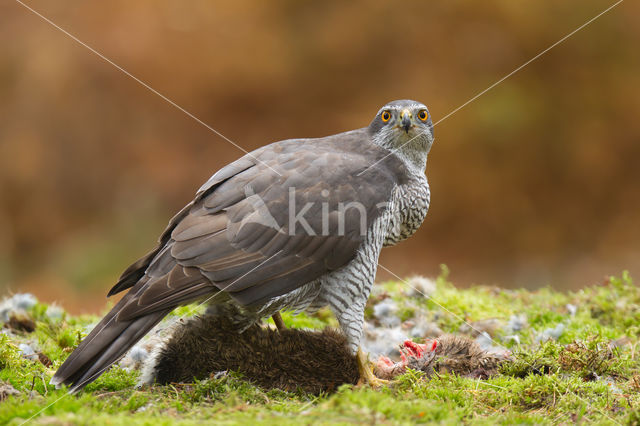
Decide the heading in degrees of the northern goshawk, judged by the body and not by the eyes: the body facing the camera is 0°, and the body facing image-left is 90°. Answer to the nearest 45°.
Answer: approximately 270°
